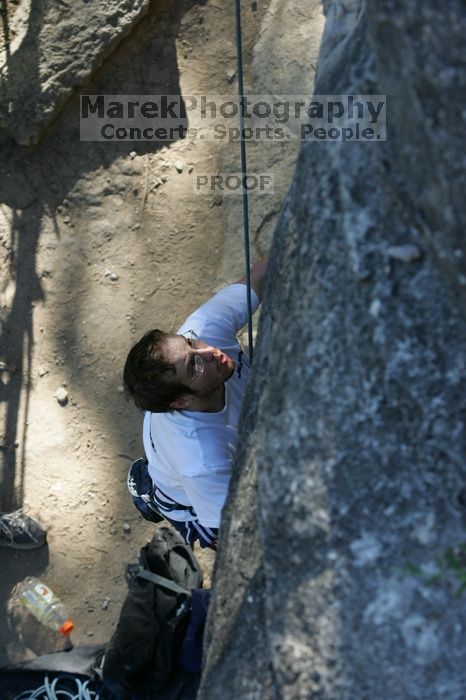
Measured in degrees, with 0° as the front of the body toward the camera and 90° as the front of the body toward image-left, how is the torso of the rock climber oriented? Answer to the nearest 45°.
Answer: approximately 270°
